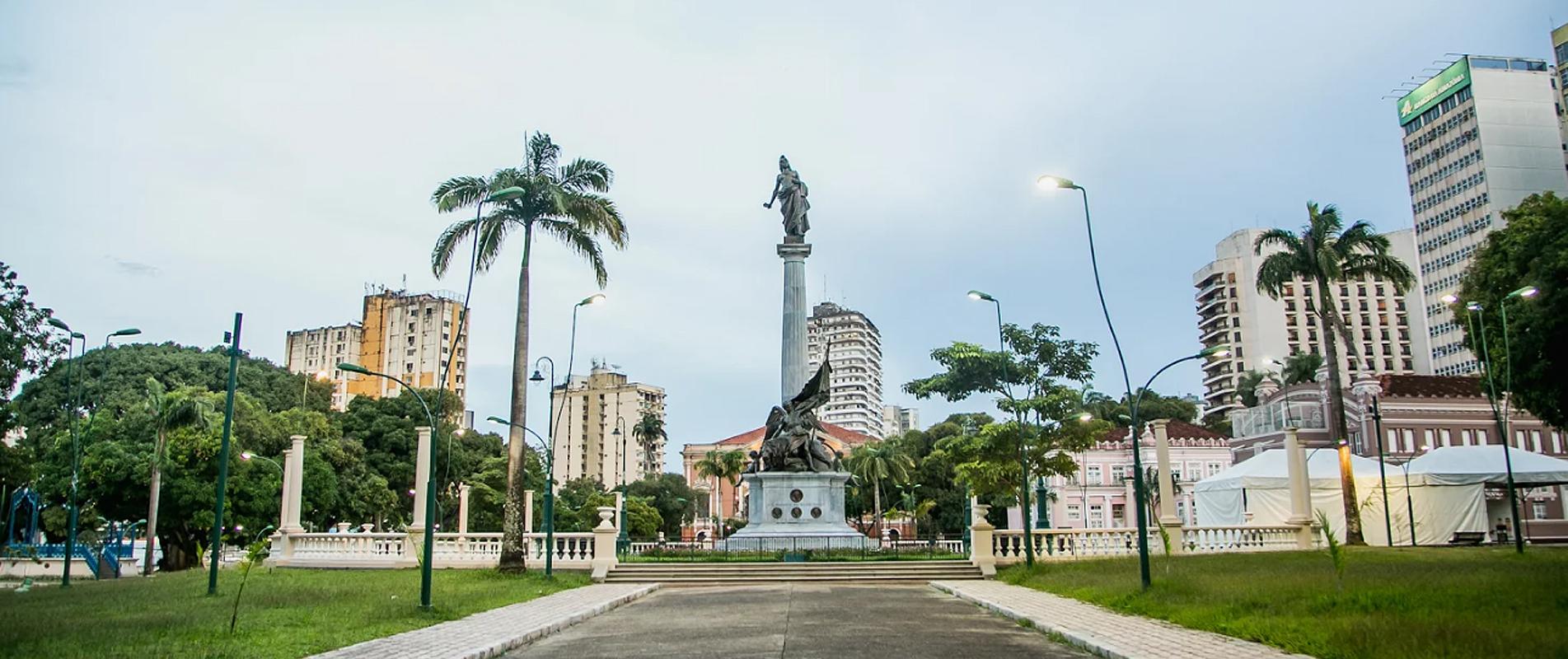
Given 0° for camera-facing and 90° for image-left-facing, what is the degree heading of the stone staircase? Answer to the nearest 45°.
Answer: approximately 0°

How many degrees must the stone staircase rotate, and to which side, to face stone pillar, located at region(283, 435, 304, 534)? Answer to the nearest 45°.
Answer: approximately 90° to its right

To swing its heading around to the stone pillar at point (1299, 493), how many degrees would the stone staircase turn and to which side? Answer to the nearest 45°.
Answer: approximately 90° to its left

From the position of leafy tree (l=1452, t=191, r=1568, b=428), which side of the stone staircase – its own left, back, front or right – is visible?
left

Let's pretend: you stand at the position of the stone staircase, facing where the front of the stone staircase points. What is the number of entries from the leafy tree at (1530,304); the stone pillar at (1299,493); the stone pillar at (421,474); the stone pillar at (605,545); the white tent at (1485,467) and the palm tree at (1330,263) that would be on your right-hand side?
2

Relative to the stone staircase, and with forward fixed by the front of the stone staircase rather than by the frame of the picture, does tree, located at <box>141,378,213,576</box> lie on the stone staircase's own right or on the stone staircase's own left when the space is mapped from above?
on the stone staircase's own right

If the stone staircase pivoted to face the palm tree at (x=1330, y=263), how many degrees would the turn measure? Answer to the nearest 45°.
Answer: approximately 135° to its left

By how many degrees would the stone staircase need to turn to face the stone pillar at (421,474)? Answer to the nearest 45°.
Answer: approximately 90° to its right
